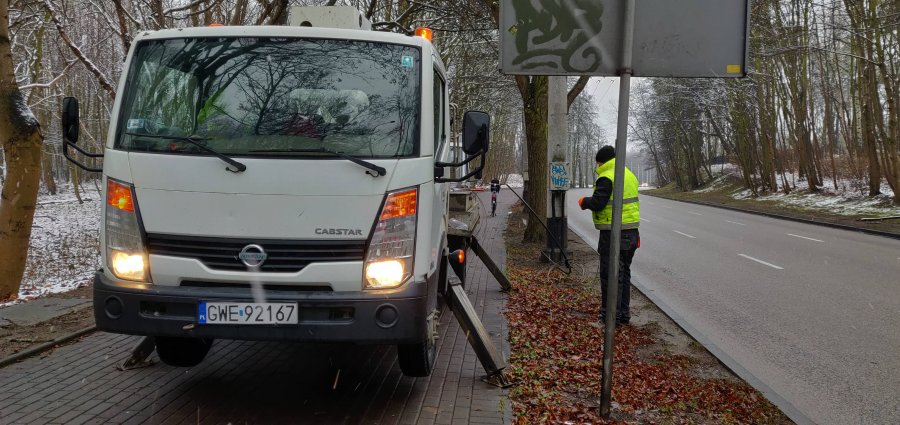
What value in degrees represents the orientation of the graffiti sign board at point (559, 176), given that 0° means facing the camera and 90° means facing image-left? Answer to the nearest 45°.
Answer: approximately 0°

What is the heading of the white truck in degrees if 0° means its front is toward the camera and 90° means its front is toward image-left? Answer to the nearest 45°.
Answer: approximately 0°

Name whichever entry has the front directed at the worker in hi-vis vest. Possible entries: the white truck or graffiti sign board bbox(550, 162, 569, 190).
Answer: the graffiti sign board

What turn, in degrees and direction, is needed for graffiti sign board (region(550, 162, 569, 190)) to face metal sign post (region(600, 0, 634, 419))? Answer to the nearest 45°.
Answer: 0° — it already faces it

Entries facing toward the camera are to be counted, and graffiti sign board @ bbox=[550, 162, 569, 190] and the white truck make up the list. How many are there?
2

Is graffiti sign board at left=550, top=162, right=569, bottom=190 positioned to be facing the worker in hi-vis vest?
yes

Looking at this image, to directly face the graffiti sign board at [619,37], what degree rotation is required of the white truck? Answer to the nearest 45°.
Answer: approximately 90° to its left

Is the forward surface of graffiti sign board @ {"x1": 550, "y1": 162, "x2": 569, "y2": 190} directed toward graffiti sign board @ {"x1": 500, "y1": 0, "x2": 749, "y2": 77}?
yes

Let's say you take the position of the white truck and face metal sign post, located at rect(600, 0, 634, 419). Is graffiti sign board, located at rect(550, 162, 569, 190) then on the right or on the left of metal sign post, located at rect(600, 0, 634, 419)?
left
